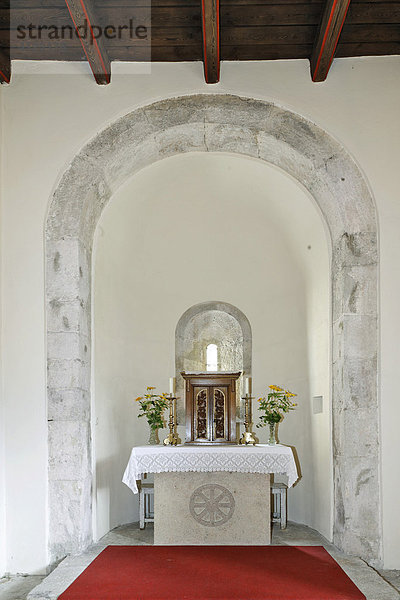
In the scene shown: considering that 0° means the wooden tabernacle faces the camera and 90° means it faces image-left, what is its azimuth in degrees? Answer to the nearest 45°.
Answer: approximately 0°

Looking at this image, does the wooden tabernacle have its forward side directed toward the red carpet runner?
yes
